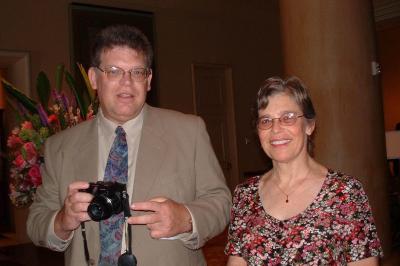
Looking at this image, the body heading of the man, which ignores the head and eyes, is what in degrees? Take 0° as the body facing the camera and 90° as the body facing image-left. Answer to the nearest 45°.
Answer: approximately 0°

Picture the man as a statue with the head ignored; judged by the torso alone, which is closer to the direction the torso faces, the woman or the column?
the woman

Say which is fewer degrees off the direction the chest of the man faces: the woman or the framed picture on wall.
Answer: the woman

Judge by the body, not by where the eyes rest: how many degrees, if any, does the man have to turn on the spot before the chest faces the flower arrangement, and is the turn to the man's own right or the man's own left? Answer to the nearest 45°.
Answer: approximately 135° to the man's own right

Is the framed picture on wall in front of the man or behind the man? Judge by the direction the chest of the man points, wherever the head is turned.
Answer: behind

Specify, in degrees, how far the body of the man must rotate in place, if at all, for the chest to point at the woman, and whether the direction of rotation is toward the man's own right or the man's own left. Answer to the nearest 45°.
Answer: approximately 90° to the man's own left
